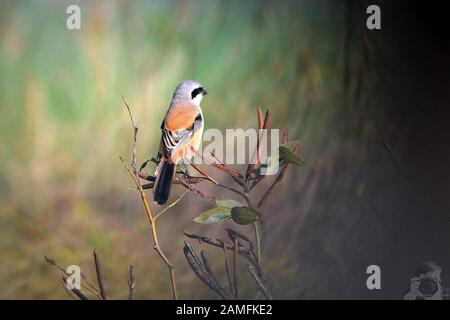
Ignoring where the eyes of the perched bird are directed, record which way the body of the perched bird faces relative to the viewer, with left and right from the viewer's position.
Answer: facing away from the viewer and to the right of the viewer
